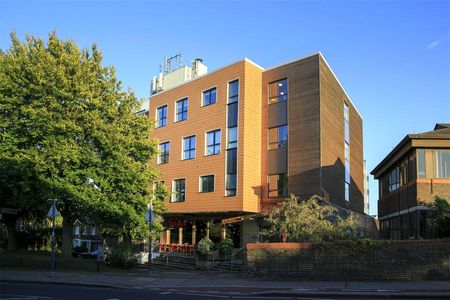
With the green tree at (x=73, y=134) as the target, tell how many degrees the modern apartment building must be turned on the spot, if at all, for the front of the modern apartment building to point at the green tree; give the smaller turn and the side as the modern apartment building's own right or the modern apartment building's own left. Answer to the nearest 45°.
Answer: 0° — it already faces it

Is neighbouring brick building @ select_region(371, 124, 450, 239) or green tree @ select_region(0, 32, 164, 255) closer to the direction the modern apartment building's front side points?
the green tree

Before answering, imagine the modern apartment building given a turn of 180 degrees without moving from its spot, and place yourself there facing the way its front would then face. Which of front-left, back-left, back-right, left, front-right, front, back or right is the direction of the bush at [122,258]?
back

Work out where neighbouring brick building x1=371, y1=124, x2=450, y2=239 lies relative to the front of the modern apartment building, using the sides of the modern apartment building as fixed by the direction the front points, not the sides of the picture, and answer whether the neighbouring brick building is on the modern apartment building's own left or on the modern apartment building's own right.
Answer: on the modern apartment building's own left

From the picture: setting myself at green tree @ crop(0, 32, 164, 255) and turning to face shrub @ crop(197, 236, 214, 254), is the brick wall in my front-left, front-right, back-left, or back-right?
front-right

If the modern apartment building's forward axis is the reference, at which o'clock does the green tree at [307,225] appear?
The green tree is roughly at 10 o'clock from the modern apartment building.

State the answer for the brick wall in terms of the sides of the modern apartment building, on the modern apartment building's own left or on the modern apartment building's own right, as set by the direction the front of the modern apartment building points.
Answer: on the modern apartment building's own left
